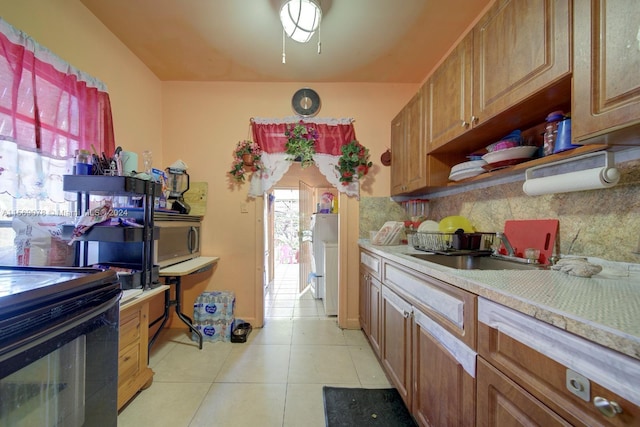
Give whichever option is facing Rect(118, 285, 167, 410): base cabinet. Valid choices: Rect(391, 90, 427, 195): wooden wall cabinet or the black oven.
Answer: the wooden wall cabinet

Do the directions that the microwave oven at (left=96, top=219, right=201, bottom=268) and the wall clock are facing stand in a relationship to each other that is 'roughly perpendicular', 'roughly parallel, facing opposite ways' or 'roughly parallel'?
roughly perpendicular

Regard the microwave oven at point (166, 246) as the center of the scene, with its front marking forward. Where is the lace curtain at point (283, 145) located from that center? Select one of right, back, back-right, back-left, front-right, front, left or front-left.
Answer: front-left

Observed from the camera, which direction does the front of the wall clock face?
facing the viewer

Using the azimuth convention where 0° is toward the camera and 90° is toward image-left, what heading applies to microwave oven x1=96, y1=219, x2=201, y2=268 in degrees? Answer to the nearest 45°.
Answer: approximately 315°

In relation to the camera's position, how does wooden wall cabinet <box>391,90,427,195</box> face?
facing the viewer and to the left of the viewer

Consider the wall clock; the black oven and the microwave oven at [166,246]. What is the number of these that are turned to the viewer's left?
0

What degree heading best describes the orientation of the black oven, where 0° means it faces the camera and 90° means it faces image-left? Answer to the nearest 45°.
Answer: approximately 315°

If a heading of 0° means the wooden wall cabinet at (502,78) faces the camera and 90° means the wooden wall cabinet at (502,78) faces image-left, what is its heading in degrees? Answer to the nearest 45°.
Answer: approximately 45°

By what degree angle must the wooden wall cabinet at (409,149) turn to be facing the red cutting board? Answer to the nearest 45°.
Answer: approximately 90° to its left

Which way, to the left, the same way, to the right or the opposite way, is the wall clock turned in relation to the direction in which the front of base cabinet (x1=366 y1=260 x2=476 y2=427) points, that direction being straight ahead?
to the left
